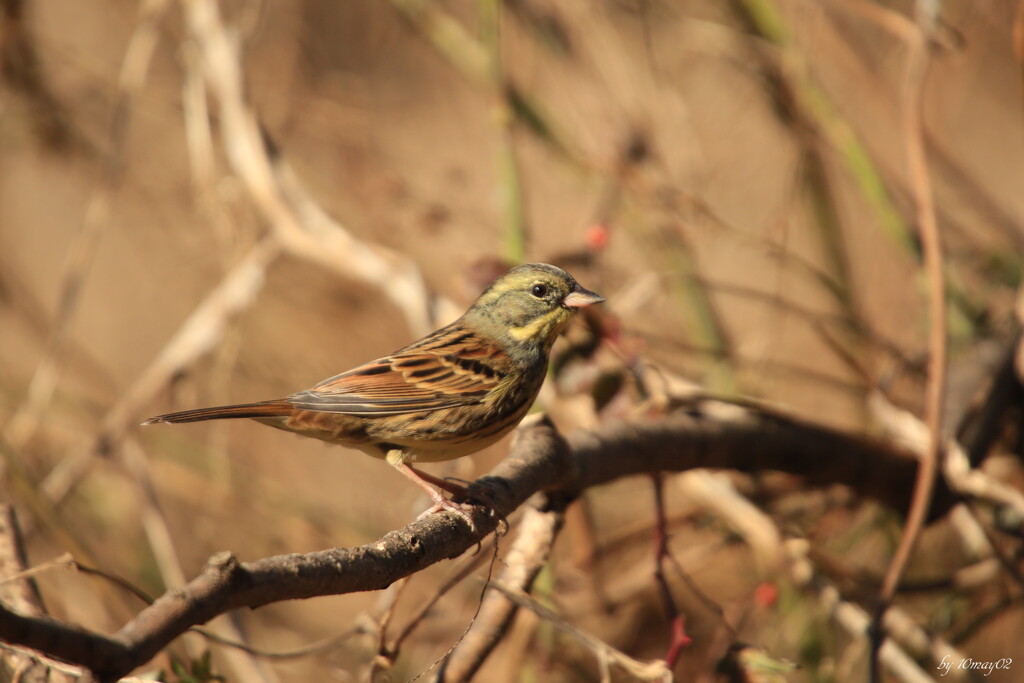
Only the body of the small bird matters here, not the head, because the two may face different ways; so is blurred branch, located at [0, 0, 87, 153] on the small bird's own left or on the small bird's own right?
on the small bird's own left

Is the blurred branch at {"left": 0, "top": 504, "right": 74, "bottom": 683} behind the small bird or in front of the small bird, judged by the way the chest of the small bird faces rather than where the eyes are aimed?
behind

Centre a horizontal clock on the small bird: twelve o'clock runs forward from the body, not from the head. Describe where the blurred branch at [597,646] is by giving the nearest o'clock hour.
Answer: The blurred branch is roughly at 3 o'clock from the small bird.

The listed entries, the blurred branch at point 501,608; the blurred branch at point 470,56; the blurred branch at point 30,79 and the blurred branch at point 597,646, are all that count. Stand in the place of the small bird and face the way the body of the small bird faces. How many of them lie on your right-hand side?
2

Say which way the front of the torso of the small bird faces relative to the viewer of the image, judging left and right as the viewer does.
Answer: facing to the right of the viewer

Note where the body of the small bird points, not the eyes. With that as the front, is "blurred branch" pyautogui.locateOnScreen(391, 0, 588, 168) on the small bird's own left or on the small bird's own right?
on the small bird's own left

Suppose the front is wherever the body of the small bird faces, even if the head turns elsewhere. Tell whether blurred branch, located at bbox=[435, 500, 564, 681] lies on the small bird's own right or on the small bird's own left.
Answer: on the small bird's own left
